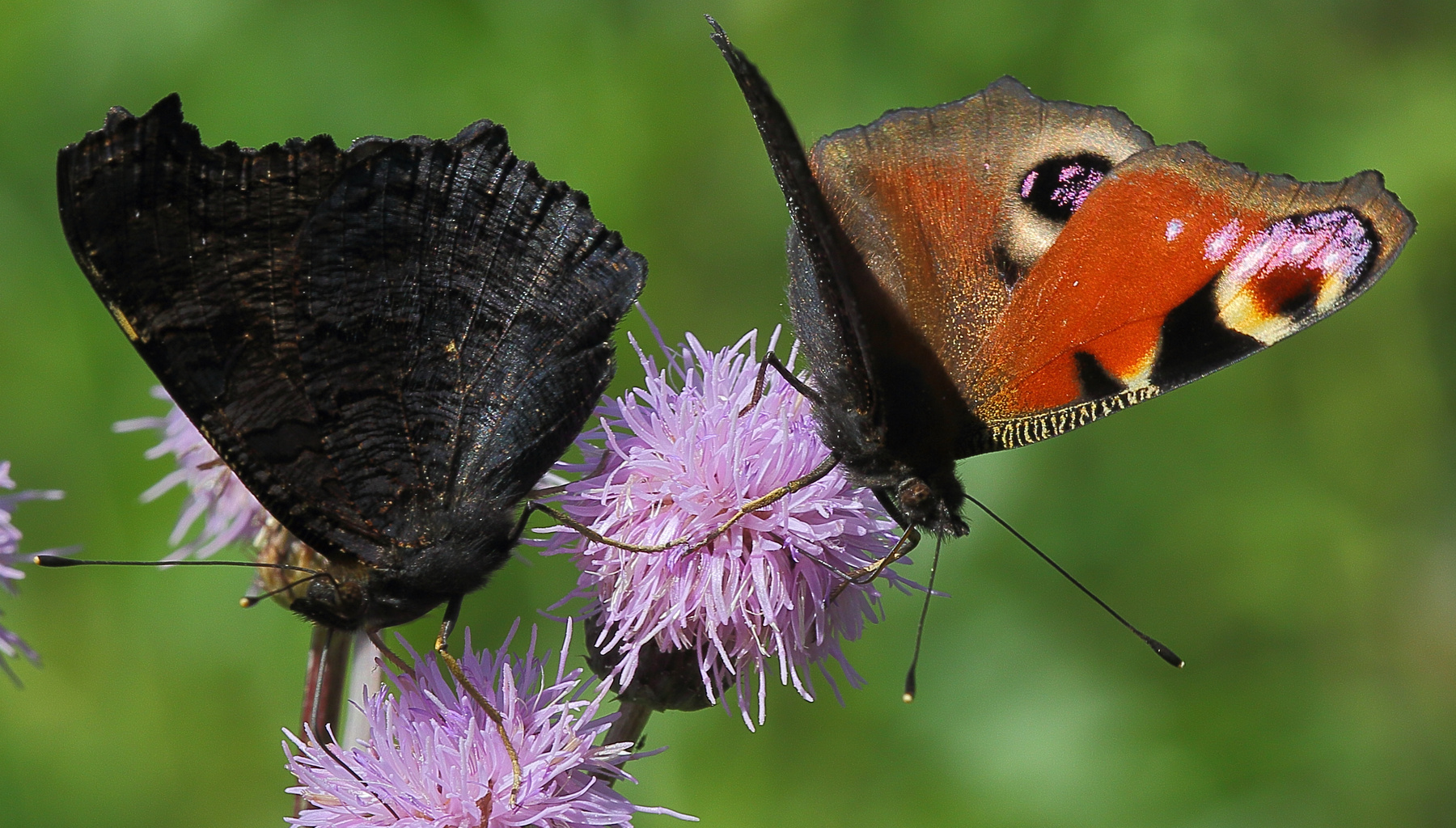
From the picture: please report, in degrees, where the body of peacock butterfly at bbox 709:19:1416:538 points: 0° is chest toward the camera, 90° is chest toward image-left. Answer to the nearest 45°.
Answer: approximately 315°

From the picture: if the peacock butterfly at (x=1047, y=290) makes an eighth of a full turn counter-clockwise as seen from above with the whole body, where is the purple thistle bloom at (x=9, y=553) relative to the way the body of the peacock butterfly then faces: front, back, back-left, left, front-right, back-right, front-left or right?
back

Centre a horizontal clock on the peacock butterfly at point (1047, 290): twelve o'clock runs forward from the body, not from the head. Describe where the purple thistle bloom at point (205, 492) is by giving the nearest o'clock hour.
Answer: The purple thistle bloom is roughly at 5 o'clock from the peacock butterfly.
